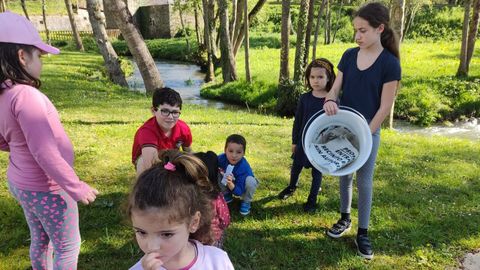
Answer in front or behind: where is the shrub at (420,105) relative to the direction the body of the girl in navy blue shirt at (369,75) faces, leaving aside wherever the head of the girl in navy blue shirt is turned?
behind

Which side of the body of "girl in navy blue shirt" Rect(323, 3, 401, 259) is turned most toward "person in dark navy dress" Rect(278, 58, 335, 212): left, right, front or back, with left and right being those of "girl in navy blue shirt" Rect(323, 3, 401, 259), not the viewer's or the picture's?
right

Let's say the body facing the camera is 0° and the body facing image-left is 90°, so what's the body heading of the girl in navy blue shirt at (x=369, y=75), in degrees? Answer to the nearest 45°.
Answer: approximately 45°

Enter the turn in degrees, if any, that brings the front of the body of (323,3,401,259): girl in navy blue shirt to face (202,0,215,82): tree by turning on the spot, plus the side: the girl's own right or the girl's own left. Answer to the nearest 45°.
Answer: approximately 90° to the girl's own right

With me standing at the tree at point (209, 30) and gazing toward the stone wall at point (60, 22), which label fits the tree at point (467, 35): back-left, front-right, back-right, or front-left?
back-right
